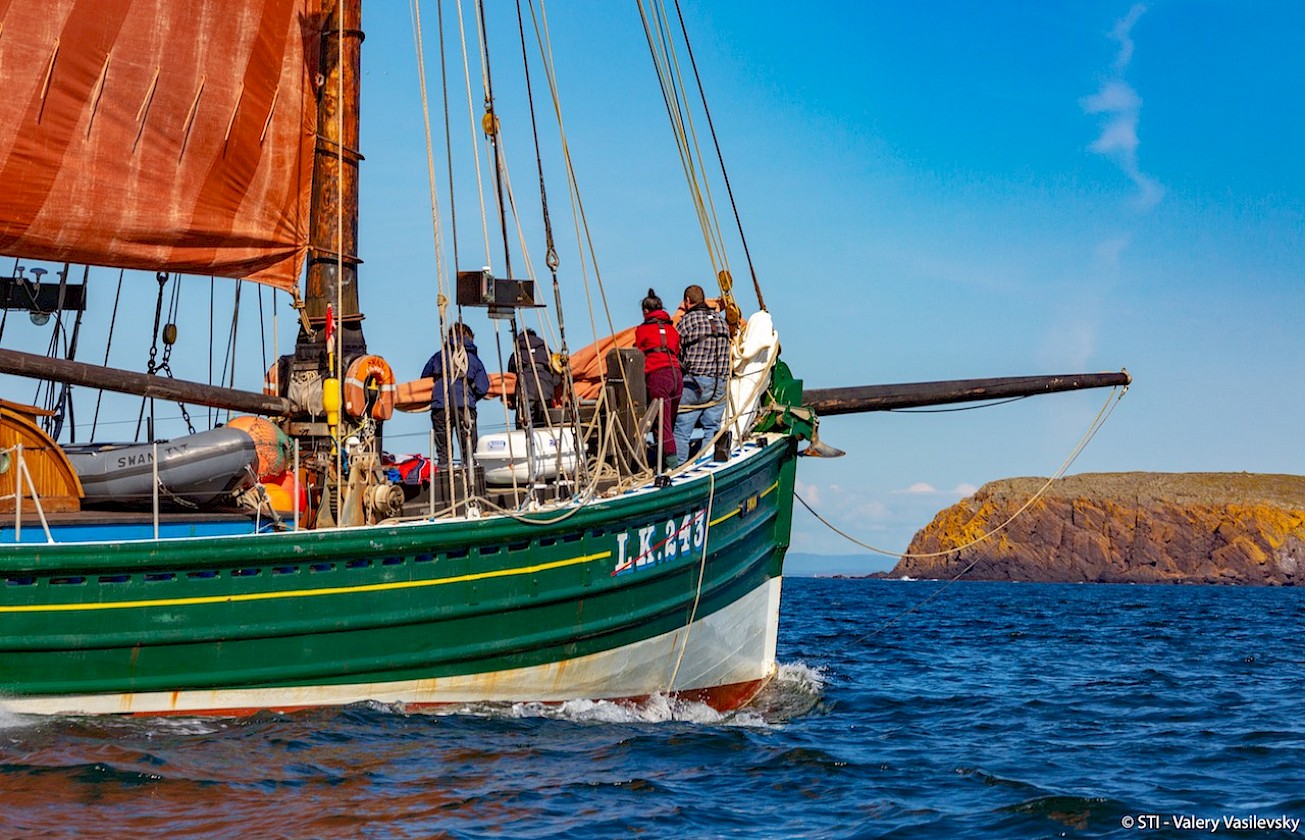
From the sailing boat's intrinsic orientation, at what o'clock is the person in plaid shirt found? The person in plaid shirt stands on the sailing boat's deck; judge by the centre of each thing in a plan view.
The person in plaid shirt is roughly at 11 o'clock from the sailing boat.

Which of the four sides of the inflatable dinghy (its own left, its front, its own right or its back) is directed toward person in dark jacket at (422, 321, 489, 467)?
front

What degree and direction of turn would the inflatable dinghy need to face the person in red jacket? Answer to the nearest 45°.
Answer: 0° — it already faces them

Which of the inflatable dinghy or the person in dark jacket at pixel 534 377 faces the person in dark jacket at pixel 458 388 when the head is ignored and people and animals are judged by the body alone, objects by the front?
the inflatable dinghy

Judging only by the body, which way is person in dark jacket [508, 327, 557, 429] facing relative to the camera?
away from the camera

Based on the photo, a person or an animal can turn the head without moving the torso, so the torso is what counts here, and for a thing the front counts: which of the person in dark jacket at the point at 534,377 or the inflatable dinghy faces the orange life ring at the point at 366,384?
the inflatable dinghy

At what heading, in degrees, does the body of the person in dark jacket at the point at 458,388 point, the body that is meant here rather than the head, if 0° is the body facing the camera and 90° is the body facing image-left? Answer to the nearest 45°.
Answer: approximately 180°

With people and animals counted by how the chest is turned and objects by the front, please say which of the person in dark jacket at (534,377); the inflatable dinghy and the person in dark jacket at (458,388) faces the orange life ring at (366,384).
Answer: the inflatable dinghy

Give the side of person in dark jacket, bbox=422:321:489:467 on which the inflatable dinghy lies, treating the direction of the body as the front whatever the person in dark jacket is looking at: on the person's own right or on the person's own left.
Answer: on the person's own left

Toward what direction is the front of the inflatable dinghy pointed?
to the viewer's right

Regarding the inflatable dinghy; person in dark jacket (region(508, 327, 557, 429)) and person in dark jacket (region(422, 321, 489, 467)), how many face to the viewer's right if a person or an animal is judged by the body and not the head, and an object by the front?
1
